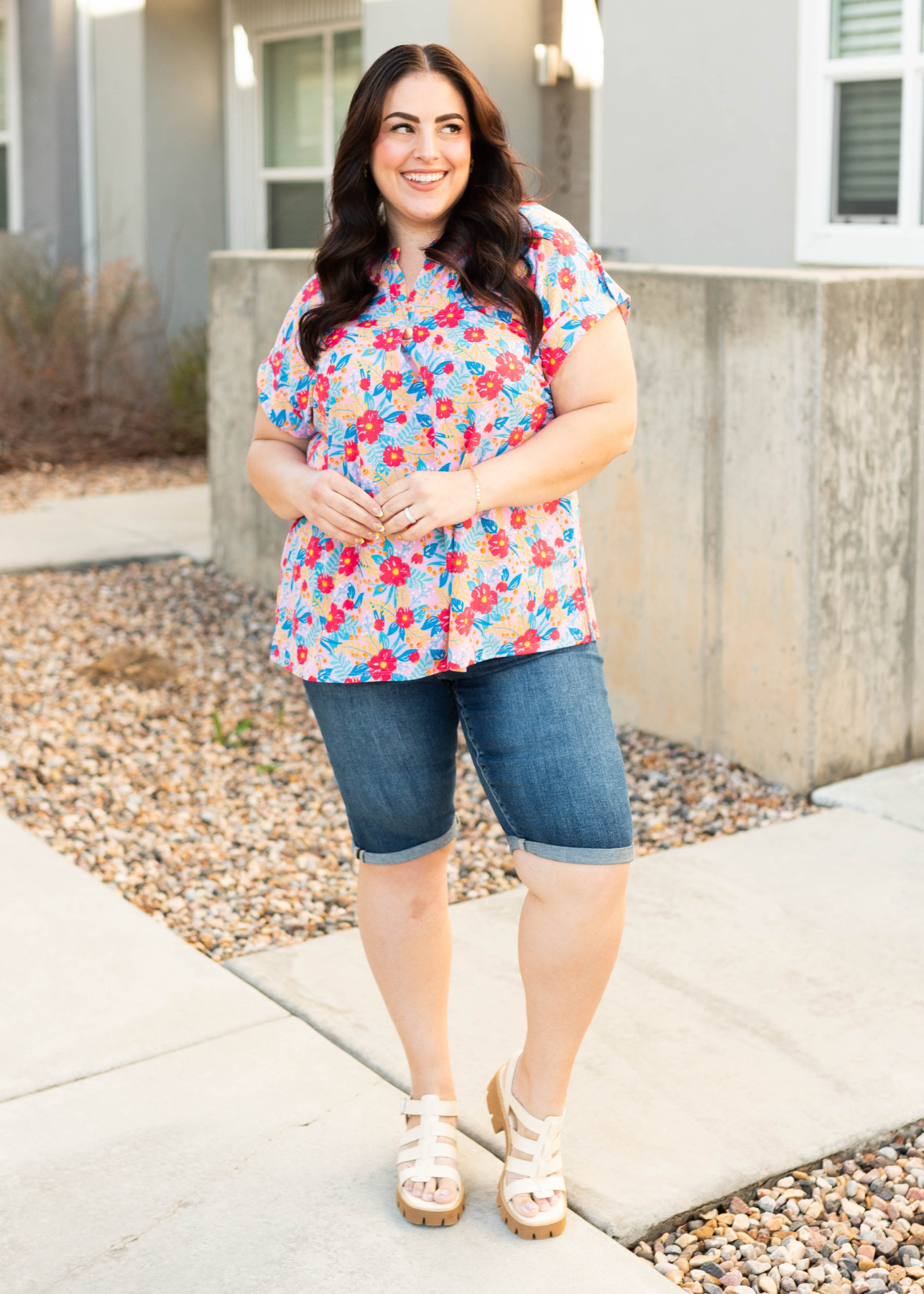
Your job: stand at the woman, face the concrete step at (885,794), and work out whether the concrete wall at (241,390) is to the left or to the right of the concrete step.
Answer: left

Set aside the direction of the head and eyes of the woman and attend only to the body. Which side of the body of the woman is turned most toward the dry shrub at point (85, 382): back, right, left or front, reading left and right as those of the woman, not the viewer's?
back

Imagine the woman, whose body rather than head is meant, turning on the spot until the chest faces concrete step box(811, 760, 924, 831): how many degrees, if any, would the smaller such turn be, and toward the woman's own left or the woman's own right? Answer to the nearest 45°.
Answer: approximately 135° to the woman's own left

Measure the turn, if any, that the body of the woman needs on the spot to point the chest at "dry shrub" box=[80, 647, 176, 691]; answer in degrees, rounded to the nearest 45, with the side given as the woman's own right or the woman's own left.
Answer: approximately 180°

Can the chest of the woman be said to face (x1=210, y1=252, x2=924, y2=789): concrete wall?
no

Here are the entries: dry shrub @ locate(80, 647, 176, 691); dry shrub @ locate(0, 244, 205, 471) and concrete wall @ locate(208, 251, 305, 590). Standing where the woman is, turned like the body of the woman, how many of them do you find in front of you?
0

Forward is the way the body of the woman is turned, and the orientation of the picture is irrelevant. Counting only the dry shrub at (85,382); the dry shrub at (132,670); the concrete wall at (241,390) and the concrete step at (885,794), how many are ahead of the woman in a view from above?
0

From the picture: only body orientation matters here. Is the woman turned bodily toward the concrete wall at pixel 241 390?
no

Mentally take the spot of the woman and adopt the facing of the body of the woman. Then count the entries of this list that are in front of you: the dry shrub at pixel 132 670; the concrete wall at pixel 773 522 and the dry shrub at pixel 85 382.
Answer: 0

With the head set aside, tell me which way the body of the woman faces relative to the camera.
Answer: toward the camera

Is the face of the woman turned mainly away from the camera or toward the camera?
toward the camera

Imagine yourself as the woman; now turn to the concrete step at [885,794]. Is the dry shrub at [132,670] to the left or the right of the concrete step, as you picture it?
left

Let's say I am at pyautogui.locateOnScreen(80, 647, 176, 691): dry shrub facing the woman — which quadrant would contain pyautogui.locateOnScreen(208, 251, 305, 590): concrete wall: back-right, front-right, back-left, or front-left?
back-left
